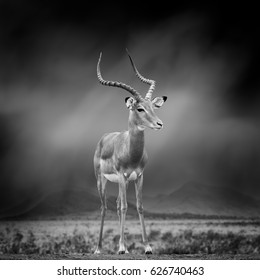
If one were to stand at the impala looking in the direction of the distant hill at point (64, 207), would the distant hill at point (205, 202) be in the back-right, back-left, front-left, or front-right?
front-right

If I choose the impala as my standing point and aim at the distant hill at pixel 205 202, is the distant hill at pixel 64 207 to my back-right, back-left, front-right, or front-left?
front-left

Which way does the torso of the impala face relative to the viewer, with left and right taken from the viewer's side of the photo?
facing the viewer and to the right of the viewer

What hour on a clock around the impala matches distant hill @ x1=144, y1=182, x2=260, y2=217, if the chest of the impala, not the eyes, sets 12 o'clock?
The distant hill is roughly at 8 o'clock from the impala.

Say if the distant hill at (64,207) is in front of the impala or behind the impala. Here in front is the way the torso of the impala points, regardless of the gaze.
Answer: behind
